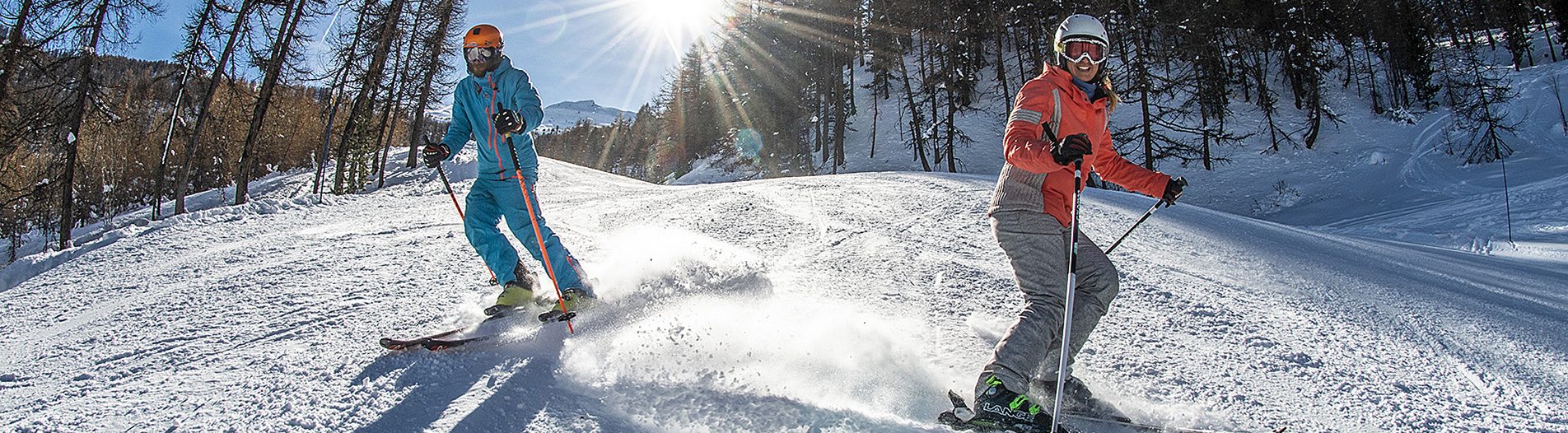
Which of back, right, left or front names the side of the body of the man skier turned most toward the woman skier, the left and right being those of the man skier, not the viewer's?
left

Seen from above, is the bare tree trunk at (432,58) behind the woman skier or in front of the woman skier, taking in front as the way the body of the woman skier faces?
behind

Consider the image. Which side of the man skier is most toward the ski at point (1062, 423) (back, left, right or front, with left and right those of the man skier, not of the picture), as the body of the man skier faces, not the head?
left

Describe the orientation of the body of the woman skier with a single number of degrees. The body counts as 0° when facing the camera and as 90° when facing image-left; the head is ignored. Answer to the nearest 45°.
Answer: approximately 315°

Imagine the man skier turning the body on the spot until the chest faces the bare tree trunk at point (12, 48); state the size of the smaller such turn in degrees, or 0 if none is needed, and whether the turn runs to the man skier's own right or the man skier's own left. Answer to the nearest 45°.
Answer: approximately 90° to the man skier's own right

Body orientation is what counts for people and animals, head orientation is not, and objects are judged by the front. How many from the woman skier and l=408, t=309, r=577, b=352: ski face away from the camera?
0

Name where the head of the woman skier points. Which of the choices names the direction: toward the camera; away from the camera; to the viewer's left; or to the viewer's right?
toward the camera

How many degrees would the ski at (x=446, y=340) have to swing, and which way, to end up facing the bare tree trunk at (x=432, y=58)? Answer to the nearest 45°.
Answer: approximately 135° to its right

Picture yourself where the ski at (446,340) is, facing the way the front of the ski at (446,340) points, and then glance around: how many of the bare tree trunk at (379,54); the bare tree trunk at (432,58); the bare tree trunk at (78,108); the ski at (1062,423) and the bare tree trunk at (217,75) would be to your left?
1

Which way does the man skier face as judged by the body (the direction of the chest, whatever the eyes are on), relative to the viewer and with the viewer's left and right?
facing the viewer and to the left of the viewer
